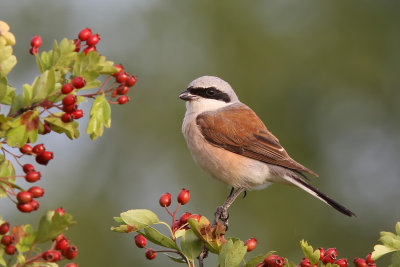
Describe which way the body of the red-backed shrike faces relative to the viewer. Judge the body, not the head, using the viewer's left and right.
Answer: facing to the left of the viewer

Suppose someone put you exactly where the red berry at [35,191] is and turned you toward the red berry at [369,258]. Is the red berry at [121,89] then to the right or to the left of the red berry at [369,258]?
left
